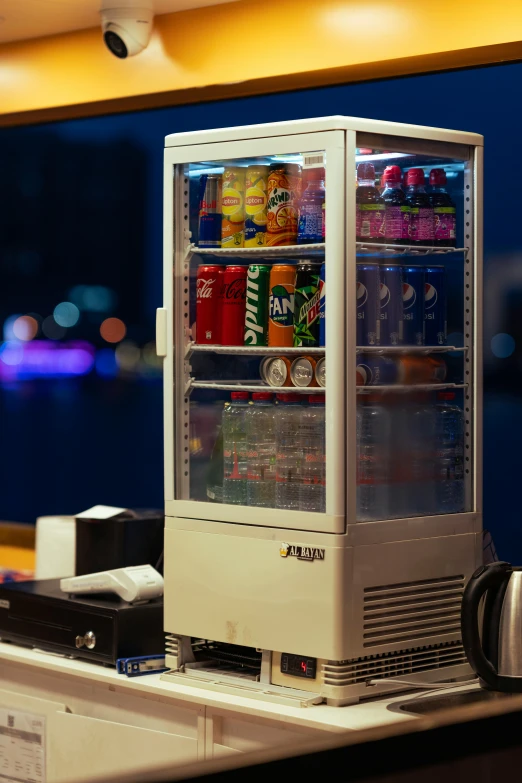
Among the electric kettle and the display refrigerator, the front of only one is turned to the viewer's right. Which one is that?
the electric kettle

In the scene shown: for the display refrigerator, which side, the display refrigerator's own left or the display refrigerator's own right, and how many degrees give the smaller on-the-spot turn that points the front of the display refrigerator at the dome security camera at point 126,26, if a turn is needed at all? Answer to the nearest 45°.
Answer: approximately 90° to the display refrigerator's own right

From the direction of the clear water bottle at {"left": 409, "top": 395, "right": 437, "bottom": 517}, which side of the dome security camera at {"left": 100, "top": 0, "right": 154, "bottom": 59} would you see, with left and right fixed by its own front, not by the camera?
left

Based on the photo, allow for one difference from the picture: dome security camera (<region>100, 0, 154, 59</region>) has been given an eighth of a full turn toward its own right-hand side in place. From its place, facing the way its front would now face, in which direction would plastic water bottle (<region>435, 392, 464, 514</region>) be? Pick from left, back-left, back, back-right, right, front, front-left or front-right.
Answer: back-left

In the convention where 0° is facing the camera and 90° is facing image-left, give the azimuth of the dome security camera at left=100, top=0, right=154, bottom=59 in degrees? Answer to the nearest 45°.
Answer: approximately 45°

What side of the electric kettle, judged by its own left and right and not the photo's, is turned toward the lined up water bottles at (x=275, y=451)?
back

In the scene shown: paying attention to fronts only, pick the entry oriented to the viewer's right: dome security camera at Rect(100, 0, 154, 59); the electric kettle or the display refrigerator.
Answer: the electric kettle

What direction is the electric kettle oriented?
to the viewer's right

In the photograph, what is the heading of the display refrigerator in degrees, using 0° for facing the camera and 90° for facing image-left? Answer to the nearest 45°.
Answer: approximately 45°
